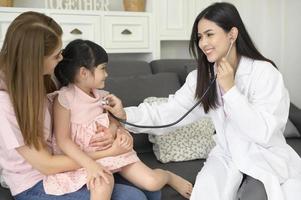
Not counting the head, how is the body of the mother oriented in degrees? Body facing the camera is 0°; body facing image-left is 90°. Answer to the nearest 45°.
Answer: approximately 270°

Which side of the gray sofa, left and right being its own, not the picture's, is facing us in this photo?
front

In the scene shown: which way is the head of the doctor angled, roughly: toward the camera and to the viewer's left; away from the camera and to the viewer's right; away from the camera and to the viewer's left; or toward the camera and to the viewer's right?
toward the camera and to the viewer's left

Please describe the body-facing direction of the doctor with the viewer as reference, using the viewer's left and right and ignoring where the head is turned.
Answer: facing the viewer and to the left of the viewer

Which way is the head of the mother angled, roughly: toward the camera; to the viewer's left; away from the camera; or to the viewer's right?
to the viewer's right
